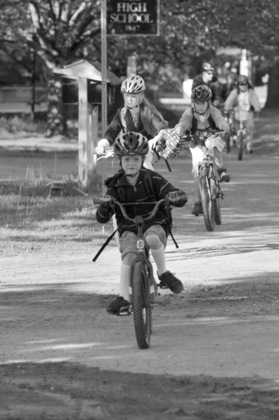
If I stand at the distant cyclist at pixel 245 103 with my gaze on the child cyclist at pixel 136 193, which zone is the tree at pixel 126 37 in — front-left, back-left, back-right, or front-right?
back-right

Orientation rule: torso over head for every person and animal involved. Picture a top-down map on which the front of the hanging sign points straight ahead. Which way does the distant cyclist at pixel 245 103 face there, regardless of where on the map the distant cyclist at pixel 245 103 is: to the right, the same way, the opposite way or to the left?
the same way

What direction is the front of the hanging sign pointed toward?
toward the camera

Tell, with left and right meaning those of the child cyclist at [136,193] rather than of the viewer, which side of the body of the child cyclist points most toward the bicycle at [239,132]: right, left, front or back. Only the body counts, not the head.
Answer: back

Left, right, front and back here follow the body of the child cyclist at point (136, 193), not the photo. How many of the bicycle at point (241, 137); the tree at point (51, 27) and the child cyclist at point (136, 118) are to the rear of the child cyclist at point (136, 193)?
3

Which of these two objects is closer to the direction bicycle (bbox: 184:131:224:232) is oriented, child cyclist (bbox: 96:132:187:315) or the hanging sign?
the child cyclist

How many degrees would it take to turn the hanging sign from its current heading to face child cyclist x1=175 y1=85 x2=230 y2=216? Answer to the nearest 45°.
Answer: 0° — it already faces them

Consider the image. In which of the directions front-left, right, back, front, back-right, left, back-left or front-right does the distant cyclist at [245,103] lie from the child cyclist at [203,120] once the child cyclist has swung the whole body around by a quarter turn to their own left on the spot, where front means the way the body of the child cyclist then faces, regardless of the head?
left

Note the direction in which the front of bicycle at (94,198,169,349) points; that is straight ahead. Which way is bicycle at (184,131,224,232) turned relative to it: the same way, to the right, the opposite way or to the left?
the same way

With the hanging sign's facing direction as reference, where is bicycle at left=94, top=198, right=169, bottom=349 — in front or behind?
in front

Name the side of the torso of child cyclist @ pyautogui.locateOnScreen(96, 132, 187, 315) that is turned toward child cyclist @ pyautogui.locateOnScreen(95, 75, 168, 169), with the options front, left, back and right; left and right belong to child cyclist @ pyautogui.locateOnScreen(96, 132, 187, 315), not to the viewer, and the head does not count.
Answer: back

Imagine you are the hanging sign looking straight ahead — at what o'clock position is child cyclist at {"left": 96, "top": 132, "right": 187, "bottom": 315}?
The child cyclist is roughly at 12 o'clock from the hanging sign.

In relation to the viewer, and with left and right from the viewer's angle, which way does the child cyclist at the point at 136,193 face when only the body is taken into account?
facing the viewer

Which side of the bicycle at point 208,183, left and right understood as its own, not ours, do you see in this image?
front

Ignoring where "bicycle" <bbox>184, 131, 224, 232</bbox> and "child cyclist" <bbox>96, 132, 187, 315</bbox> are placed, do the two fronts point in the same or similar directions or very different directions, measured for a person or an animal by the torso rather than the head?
same or similar directions

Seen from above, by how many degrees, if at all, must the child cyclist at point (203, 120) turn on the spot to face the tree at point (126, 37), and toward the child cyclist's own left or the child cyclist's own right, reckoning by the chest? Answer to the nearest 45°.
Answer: approximately 180°

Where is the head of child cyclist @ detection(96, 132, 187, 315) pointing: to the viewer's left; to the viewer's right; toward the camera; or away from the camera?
toward the camera

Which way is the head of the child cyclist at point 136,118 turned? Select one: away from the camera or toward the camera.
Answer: toward the camera
